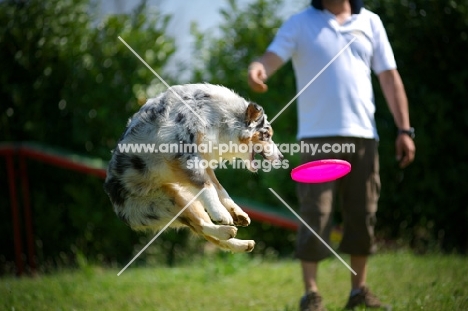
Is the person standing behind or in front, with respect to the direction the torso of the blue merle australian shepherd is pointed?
in front

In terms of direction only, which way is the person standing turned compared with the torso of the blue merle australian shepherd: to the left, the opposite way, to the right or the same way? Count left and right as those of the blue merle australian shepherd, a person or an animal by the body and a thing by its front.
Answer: to the right

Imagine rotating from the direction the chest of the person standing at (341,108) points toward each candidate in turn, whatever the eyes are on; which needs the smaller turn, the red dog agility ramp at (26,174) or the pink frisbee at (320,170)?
the pink frisbee

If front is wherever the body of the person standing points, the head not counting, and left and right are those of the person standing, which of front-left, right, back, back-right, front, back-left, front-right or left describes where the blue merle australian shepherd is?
front-right

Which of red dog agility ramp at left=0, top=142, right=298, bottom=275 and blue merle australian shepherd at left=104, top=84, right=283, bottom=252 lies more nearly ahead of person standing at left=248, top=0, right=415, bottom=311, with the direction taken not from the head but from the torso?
the blue merle australian shepherd

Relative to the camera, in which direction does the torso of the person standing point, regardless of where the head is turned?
toward the camera

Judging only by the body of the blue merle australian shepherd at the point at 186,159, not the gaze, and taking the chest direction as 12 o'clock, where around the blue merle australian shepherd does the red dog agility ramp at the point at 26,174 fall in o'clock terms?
The red dog agility ramp is roughly at 8 o'clock from the blue merle australian shepherd.

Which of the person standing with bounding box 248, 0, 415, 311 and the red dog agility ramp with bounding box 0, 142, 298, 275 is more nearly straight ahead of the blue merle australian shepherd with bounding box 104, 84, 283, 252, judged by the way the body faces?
the person standing

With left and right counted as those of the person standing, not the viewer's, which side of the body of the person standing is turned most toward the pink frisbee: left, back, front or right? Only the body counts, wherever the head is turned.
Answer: front

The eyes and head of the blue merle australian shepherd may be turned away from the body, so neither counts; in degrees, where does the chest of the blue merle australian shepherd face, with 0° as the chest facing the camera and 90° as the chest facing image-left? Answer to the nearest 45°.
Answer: approximately 270°

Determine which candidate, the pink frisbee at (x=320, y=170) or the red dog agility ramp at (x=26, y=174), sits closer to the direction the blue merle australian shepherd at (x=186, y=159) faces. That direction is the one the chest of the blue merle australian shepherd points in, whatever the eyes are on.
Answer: the pink frisbee

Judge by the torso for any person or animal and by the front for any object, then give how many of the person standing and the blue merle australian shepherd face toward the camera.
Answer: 1
